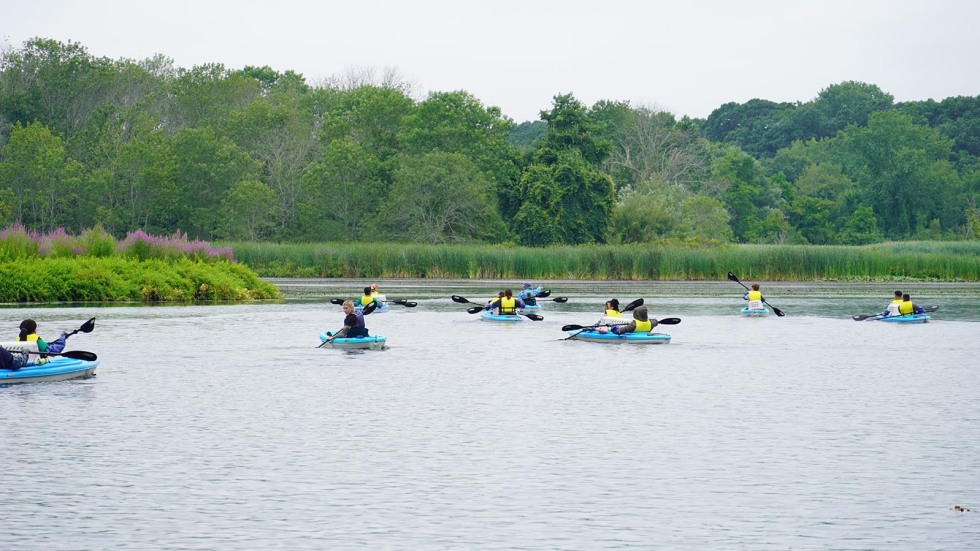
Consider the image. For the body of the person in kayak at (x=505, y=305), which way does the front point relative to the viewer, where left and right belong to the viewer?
facing away from the viewer

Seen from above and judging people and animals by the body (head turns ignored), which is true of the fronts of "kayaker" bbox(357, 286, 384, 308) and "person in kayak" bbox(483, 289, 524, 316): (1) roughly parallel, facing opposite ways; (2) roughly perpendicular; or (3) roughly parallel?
roughly parallel

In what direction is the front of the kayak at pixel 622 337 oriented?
to the viewer's left

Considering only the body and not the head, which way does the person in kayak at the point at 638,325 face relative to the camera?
to the viewer's left

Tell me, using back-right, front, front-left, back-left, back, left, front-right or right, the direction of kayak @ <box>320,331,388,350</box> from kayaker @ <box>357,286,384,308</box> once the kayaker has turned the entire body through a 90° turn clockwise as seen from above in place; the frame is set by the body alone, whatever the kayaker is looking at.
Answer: right

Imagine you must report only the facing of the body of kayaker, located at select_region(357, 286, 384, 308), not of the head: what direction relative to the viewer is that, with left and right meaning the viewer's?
facing away from the viewer

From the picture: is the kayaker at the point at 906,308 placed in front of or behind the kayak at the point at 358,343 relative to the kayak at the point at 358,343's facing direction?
behind

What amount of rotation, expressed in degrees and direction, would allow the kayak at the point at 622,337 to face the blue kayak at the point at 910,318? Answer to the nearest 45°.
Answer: approximately 135° to its right

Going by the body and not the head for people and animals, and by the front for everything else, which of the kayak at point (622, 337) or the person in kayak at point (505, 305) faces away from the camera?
the person in kayak

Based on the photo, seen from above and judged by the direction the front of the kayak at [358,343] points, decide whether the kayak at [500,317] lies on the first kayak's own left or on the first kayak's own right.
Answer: on the first kayak's own right

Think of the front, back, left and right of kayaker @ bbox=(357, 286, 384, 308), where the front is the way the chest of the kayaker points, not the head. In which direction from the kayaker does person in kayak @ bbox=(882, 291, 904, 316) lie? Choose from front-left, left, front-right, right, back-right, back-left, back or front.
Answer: right

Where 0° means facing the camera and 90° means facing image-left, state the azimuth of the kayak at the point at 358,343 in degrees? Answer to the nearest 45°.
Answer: approximately 90°
